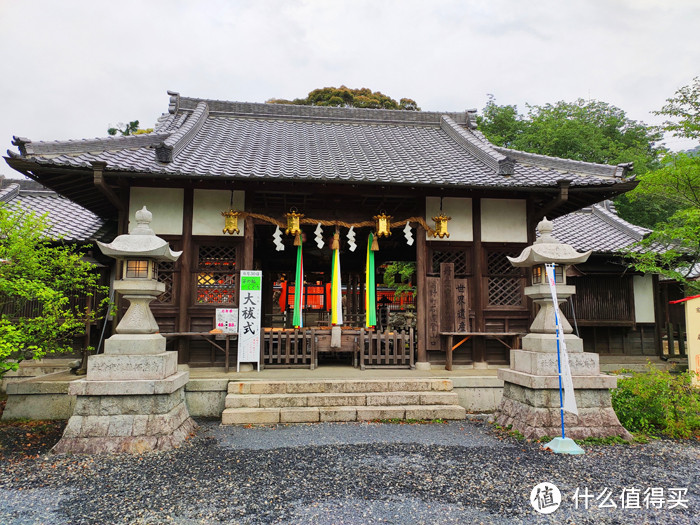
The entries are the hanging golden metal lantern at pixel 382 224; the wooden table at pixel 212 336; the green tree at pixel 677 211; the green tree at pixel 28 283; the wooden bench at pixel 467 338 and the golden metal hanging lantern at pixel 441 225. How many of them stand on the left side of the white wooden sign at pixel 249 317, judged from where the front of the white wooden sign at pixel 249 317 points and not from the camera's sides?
4

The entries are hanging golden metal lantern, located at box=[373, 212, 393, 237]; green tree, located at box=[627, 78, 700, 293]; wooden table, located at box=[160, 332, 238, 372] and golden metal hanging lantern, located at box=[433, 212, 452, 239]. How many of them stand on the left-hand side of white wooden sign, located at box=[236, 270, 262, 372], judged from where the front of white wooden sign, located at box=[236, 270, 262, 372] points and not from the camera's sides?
3

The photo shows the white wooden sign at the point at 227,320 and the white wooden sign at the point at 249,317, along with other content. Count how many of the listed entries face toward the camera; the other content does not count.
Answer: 2

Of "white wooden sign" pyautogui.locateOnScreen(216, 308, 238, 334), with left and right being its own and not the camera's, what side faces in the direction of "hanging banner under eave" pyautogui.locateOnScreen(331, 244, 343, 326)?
left

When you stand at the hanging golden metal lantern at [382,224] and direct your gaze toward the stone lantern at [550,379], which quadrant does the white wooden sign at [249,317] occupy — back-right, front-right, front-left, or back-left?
back-right

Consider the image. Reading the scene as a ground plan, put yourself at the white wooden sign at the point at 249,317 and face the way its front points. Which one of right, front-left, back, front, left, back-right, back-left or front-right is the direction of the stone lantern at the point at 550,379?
front-left

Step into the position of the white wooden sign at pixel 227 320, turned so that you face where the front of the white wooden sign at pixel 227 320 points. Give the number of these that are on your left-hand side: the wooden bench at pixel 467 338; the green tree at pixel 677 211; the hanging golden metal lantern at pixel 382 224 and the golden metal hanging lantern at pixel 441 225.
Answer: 4

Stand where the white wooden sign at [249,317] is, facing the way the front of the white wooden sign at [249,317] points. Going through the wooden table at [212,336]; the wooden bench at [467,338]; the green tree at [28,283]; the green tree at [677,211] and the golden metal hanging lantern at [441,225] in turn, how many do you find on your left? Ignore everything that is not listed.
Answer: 3

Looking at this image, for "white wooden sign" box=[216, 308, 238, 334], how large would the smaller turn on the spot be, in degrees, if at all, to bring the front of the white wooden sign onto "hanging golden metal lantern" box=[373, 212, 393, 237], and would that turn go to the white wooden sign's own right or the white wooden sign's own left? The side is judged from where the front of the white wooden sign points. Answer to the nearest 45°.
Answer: approximately 90° to the white wooden sign's own left

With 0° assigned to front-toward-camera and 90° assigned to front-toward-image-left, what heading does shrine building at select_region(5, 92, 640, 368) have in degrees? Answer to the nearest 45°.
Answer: approximately 0°
